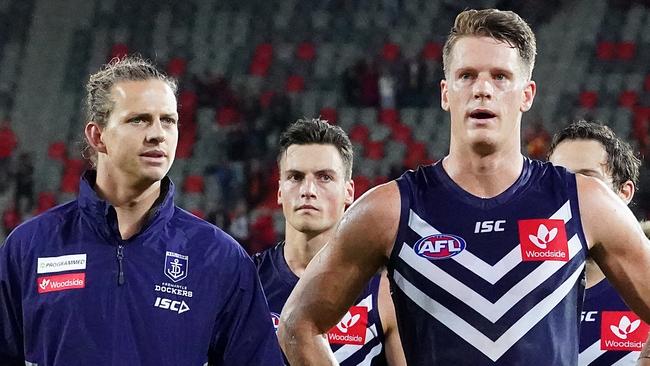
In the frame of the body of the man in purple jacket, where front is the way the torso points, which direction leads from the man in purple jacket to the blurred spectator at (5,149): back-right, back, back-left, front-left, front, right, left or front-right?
back

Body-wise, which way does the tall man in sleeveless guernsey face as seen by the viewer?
toward the camera

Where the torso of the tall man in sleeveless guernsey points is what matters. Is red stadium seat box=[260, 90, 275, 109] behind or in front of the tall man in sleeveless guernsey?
behind

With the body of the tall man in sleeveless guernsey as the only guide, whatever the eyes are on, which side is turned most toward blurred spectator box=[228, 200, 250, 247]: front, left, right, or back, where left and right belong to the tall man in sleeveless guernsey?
back

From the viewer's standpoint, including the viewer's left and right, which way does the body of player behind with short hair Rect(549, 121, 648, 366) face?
facing the viewer and to the left of the viewer

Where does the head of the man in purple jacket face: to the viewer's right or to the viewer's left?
to the viewer's right

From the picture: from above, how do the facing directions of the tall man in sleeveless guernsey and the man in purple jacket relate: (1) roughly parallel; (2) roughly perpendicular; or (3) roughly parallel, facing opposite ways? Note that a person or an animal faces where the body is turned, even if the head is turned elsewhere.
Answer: roughly parallel

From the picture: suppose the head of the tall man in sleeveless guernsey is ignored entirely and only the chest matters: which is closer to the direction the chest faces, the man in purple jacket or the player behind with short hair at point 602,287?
the man in purple jacket

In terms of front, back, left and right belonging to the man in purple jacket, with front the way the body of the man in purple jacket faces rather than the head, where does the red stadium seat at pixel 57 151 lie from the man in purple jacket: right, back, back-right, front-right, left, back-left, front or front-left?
back

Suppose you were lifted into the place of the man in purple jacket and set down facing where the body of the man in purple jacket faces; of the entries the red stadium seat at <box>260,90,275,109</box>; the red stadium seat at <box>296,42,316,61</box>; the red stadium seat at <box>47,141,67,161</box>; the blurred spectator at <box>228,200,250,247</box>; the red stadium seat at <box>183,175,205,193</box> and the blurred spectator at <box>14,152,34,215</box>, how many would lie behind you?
6

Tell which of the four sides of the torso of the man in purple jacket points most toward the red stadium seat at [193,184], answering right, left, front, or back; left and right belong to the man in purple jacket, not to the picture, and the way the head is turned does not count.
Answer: back

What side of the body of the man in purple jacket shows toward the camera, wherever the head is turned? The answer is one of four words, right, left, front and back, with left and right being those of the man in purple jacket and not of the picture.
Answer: front

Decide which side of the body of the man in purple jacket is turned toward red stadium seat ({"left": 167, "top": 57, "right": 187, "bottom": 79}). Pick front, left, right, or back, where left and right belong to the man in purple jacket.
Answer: back

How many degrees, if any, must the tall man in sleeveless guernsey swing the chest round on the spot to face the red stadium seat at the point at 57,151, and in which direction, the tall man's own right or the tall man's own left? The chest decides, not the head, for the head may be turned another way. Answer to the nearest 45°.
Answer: approximately 135° to the tall man's own right
